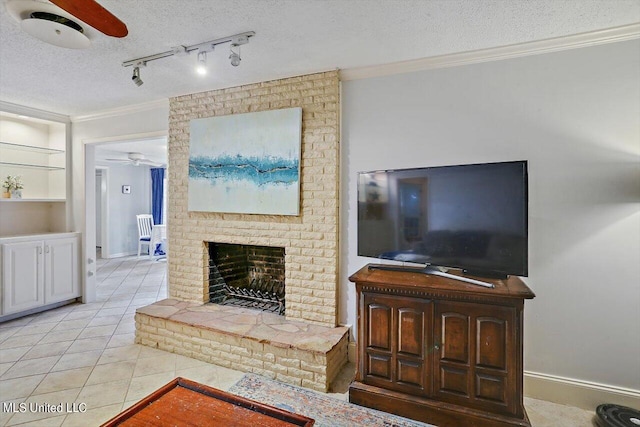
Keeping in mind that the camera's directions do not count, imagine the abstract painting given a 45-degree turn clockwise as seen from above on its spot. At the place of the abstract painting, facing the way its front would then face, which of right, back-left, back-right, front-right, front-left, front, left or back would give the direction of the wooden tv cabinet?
back-left

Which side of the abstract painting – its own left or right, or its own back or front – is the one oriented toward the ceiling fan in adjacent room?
right

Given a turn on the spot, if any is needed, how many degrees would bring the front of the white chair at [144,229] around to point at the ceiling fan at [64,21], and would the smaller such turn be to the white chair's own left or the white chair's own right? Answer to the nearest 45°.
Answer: approximately 45° to the white chair's own right

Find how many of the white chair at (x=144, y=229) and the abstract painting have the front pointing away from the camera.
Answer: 0

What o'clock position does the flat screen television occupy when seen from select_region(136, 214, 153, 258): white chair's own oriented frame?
The flat screen television is roughly at 1 o'clock from the white chair.

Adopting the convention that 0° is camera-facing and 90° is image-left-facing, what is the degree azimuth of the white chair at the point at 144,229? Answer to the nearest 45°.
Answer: approximately 315°

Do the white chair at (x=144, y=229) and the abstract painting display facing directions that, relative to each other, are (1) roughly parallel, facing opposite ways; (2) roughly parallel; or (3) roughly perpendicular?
roughly perpendicular

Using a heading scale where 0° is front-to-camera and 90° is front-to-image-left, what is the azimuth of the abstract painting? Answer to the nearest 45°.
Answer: approximately 45°

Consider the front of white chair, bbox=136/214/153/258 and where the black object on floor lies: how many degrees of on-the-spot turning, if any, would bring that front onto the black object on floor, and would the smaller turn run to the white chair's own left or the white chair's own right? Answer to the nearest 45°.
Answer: approximately 45° to the white chair's own right

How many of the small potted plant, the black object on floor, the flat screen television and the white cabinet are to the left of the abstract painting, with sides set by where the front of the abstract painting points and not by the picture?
2

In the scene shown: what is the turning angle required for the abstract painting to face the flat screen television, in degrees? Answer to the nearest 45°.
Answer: approximately 90° to its left
